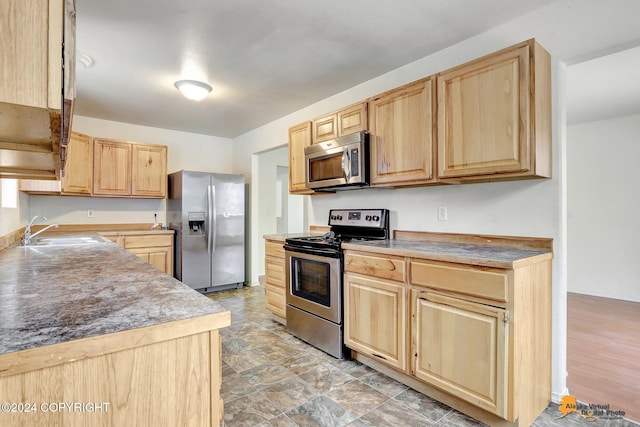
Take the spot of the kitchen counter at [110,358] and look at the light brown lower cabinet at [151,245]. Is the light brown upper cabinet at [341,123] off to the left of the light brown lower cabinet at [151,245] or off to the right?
right

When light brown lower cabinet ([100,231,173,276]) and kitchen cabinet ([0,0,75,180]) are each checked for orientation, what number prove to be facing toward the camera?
1

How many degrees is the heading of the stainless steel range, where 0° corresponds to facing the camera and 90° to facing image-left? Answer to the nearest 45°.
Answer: approximately 45°

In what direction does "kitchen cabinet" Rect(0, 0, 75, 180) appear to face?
to the viewer's right
